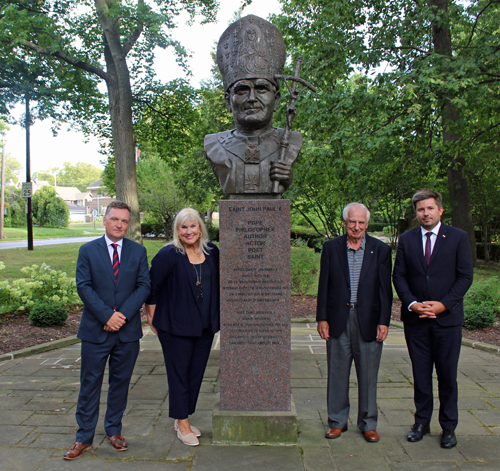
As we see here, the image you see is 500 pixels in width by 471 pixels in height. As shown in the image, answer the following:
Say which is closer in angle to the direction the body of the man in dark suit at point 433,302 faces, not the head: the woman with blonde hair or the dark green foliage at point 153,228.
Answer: the woman with blonde hair

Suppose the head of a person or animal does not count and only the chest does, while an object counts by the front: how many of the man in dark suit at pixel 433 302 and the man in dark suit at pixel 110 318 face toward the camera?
2

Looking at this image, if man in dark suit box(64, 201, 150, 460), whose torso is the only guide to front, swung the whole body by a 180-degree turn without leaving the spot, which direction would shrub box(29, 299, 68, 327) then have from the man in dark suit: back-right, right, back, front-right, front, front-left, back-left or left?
front

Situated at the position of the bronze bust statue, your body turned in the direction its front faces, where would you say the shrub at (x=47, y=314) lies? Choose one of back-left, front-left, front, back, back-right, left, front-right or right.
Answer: back-right

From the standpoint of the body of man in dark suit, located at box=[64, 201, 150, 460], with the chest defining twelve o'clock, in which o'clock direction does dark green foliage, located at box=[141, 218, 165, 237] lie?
The dark green foliage is roughly at 6 o'clock from the man in dark suit.

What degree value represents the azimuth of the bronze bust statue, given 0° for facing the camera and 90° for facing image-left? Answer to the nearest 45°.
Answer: approximately 0°

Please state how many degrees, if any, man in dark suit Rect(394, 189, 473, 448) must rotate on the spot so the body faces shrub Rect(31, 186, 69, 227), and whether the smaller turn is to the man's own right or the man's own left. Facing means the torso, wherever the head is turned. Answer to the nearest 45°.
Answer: approximately 135° to the man's own right

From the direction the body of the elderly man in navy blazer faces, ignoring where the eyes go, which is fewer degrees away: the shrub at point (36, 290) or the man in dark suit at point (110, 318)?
the man in dark suit

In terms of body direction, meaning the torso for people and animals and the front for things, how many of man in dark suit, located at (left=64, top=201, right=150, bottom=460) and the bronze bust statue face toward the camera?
2

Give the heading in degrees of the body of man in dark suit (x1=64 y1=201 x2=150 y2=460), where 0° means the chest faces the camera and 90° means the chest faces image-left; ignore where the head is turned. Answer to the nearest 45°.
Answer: approximately 0°
